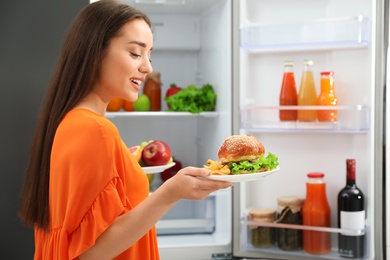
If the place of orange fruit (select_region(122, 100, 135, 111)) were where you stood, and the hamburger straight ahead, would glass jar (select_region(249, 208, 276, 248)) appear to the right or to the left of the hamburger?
left

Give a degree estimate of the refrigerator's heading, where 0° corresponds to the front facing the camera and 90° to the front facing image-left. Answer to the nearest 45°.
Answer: approximately 0°

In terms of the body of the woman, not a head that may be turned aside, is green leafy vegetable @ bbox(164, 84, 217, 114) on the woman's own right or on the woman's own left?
on the woman's own left

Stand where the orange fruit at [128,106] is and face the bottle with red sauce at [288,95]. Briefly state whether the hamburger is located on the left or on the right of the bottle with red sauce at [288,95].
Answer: right

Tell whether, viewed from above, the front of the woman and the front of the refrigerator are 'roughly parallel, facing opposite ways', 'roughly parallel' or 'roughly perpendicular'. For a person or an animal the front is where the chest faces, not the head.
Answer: roughly perpendicular

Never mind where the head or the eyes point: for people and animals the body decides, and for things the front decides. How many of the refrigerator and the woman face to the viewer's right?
1

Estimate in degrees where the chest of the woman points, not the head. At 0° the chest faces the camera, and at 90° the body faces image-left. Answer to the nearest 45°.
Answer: approximately 270°
